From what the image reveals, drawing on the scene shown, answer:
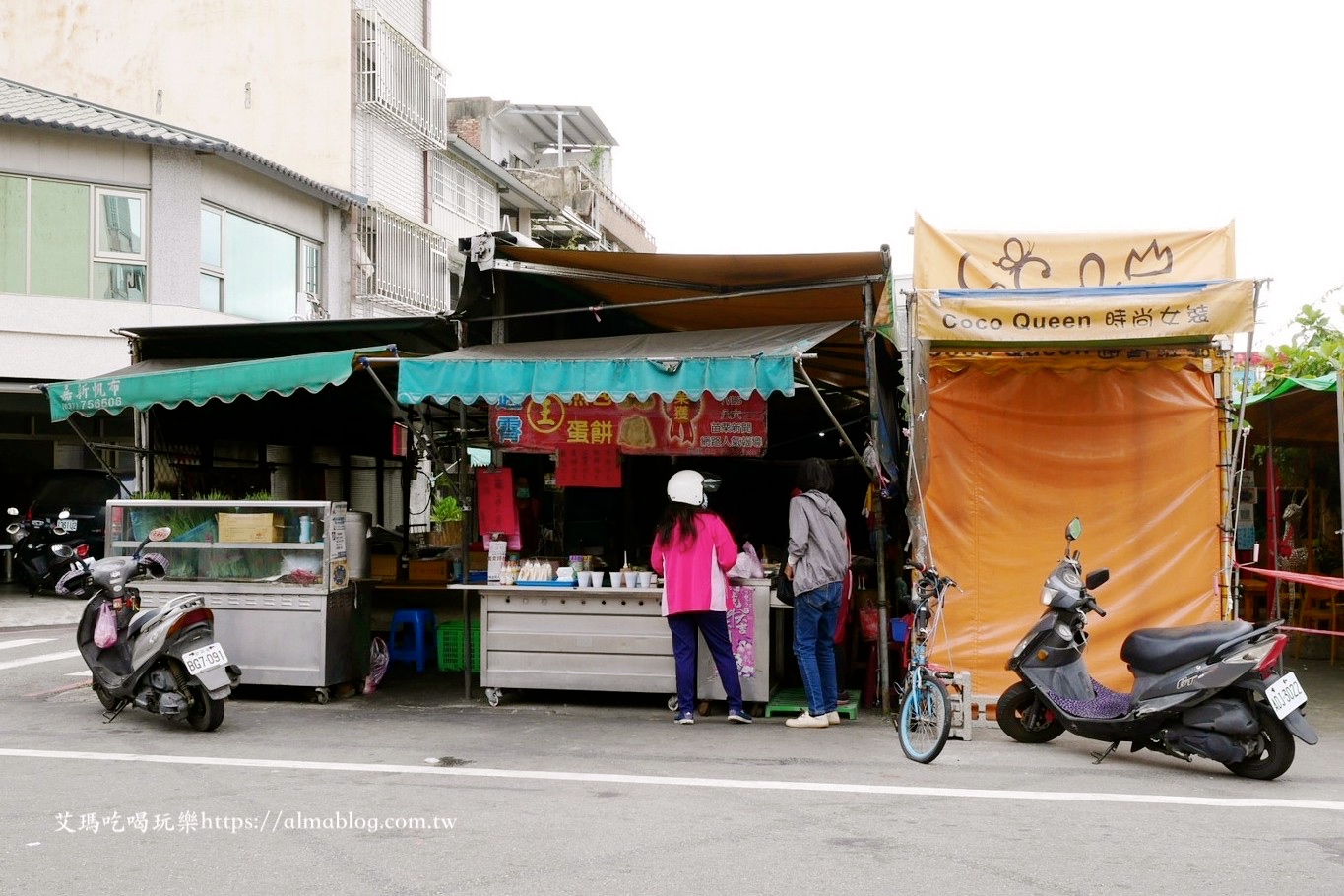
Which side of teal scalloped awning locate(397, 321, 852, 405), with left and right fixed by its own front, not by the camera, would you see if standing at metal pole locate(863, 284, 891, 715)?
left

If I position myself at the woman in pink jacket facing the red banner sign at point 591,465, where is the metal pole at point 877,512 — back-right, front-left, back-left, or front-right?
back-right

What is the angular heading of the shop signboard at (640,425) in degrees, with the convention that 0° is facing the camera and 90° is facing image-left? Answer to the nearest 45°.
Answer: approximately 0°

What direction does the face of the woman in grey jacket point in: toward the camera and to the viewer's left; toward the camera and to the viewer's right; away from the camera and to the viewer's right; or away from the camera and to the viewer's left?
away from the camera and to the viewer's left

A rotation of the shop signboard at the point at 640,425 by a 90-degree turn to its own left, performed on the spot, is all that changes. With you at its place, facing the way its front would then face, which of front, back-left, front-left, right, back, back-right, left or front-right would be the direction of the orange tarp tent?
front

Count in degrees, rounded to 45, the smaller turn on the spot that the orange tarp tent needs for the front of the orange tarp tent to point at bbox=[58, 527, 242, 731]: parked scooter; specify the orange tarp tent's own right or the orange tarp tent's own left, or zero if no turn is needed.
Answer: approximately 45° to the orange tarp tent's own right

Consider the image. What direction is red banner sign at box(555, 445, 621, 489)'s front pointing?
toward the camera

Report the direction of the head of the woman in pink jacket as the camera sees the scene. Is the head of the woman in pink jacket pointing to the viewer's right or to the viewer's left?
to the viewer's right

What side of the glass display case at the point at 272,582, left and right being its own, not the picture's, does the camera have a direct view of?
front

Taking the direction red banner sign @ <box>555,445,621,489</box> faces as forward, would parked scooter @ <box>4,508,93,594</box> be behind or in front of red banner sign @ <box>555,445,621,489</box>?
behind

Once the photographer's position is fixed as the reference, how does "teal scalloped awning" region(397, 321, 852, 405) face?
facing the viewer
